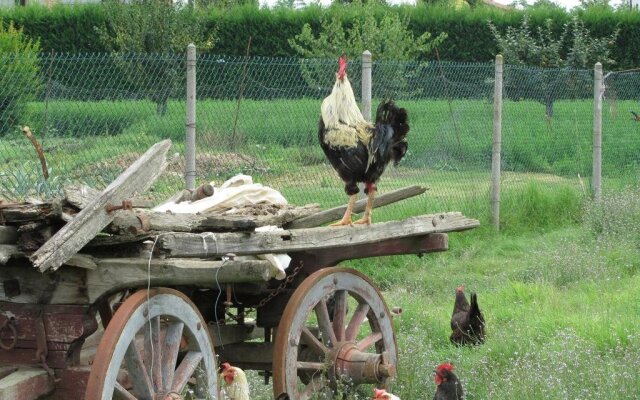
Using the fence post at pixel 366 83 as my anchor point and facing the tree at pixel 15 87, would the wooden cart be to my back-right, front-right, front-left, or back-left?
front-left

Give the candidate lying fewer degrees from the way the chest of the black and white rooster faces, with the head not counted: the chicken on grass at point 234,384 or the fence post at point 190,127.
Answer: the chicken on grass

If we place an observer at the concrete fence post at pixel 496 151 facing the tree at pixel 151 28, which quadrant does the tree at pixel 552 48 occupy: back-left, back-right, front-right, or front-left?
front-right

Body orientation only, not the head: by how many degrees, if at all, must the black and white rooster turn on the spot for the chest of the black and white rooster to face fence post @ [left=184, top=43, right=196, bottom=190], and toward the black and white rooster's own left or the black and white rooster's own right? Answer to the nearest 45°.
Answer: approximately 90° to the black and white rooster's own right

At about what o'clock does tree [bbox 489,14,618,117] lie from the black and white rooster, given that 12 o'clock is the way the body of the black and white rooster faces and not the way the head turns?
The tree is roughly at 5 o'clock from the black and white rooster.

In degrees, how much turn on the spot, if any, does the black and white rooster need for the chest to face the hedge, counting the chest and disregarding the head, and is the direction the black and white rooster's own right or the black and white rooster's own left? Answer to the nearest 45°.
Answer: approximately 135° to the black and white rooster's own right

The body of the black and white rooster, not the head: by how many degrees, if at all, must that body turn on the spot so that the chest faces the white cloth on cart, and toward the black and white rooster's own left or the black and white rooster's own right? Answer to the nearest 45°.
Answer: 0° — it already faces it

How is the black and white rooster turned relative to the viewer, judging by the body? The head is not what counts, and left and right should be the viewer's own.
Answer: facing the viewer and to the left of the viewer

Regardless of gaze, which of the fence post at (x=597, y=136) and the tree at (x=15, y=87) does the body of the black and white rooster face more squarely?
the tree

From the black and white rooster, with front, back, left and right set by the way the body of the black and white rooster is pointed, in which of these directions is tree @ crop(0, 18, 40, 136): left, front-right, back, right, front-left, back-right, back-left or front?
right

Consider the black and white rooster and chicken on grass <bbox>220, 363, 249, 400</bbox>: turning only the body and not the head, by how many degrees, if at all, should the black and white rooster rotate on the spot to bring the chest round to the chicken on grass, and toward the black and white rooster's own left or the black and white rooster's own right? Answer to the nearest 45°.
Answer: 0° — it already faces it

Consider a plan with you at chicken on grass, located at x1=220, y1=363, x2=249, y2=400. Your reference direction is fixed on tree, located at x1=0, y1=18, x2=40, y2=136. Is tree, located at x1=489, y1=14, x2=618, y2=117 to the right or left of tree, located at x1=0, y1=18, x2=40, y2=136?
right

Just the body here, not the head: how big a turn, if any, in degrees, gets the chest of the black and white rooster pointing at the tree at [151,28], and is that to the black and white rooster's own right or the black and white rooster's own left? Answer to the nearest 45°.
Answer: approximately 135° to the black and white rooster's own right

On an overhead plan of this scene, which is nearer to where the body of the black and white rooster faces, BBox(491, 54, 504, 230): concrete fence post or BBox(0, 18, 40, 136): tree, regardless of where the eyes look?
the tree
